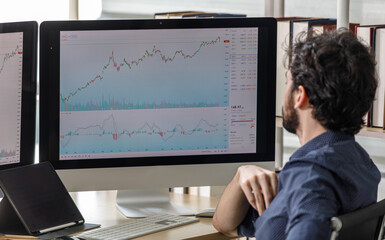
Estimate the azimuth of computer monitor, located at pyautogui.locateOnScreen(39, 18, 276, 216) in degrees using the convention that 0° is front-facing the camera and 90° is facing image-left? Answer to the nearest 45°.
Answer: approximately 0°

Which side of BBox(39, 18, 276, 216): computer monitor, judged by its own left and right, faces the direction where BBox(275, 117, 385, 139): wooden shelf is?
left

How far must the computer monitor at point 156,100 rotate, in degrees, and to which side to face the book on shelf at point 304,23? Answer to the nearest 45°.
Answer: approximately 135° to its left
